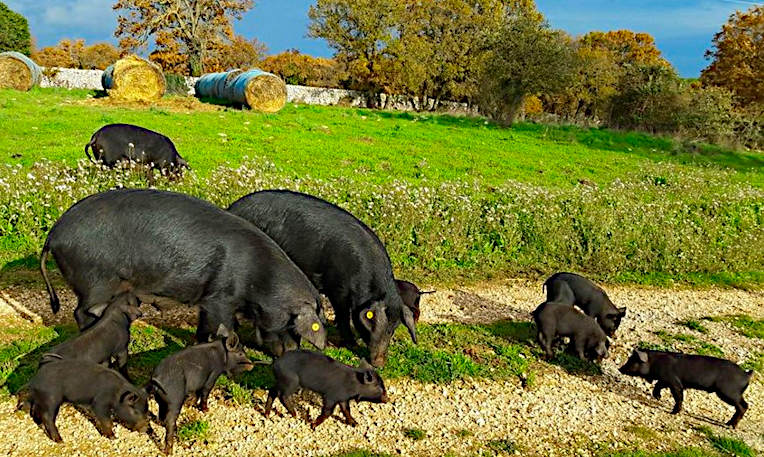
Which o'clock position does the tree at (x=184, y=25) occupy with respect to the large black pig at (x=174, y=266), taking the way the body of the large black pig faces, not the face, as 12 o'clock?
The tree is roughly at 9 o'clock from the large black pig.

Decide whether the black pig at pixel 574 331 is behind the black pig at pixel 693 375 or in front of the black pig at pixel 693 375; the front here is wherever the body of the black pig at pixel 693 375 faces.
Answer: in front

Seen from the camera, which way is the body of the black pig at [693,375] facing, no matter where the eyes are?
to the viewer's left

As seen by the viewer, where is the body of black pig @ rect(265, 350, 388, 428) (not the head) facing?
to the viewer's right

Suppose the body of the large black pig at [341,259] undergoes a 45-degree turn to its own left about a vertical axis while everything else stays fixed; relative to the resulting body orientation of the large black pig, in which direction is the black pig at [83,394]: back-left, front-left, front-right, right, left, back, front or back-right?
back-right

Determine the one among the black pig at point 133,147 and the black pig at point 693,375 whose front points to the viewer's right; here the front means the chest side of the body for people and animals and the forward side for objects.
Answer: the black pig at point 133,147

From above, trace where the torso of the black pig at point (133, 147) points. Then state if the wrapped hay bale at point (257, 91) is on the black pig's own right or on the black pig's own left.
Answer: on the black pig's own left

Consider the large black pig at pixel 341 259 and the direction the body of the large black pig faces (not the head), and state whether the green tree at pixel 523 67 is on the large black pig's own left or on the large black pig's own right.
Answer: on the large black pig's own left

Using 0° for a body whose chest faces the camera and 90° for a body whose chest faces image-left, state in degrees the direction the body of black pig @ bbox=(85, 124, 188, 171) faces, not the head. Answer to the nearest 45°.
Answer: approximately 270°

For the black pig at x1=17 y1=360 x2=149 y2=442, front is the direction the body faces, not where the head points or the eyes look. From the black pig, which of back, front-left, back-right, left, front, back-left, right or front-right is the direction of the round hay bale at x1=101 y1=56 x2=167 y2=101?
left

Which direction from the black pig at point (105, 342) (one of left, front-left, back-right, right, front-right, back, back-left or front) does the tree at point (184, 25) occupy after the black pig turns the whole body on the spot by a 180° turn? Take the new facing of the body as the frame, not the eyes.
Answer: right

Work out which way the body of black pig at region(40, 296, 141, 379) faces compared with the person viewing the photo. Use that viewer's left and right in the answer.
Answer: facing to the right of the viewer

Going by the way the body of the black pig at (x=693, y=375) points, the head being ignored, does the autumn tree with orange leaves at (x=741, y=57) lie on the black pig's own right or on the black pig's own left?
on the black pig's own right

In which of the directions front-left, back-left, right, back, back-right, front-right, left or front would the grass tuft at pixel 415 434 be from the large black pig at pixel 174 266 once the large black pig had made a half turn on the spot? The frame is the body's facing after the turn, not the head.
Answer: back-left

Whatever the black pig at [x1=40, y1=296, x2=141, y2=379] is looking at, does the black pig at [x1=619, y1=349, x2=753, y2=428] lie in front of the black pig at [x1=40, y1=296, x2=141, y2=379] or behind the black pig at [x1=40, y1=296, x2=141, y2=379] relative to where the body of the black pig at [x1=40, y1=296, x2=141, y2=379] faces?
in front
